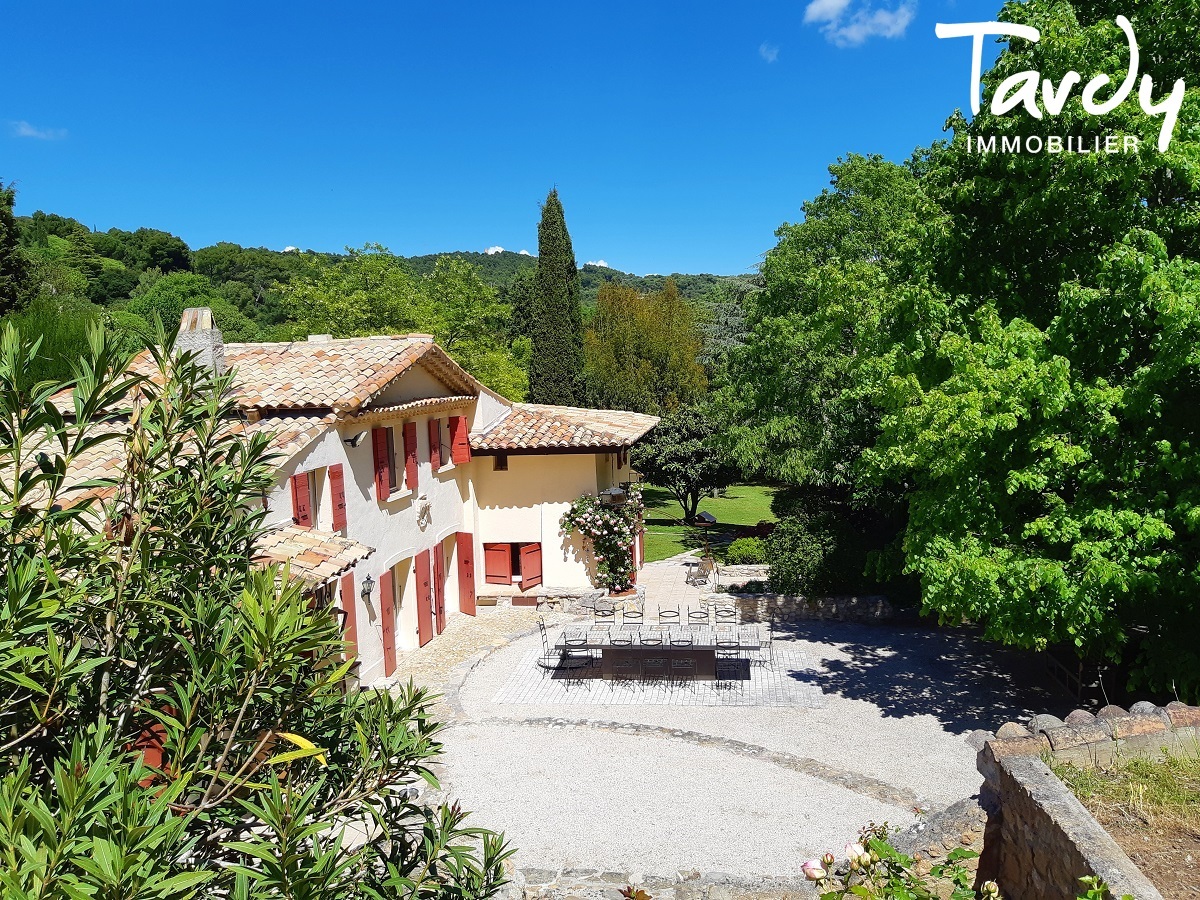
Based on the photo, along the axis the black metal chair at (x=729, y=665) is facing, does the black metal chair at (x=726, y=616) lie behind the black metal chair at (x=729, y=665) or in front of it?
in front

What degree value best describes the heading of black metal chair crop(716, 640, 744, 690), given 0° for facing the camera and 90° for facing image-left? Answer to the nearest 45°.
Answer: approximately 180°

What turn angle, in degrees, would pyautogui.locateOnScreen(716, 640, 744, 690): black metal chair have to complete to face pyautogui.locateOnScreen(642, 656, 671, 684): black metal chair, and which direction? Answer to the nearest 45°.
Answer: approximately 135° to its left

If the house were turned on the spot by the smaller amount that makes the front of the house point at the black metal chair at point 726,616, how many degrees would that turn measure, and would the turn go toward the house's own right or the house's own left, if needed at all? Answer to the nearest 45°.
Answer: approximately 45° to the house's own left

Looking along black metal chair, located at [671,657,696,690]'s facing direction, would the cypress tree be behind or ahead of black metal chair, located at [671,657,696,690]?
ahead

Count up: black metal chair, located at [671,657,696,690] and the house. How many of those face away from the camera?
1

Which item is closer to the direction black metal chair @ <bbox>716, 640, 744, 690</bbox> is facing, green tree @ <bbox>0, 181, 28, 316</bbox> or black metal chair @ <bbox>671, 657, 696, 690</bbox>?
the green tree

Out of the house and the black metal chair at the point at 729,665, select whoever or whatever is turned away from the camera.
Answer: the black metal chair

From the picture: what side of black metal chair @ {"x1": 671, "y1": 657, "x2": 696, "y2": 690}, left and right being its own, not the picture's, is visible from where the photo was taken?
back
